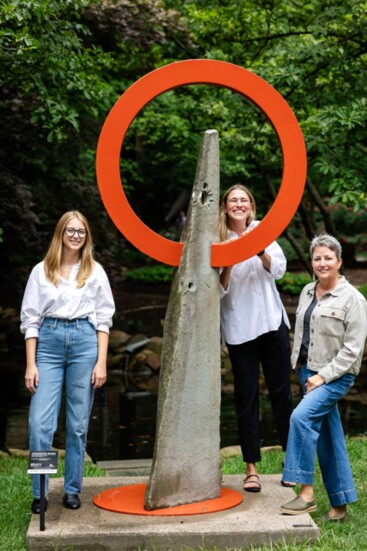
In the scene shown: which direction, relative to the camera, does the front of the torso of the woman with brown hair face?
toward the camera

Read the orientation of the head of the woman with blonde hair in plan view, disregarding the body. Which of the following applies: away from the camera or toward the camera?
toward the camera

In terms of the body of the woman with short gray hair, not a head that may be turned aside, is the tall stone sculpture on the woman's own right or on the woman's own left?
on the woman's own right

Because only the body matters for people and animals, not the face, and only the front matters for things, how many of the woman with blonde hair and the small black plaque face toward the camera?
2

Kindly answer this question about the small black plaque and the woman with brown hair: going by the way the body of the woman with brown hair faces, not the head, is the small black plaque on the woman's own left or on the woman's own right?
on the woman's own right

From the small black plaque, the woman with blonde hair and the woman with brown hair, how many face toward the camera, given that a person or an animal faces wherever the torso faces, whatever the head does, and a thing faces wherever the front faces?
3

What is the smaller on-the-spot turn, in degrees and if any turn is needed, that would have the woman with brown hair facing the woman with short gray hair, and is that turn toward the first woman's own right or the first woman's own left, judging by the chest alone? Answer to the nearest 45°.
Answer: approximately 45° to the first woman's own left

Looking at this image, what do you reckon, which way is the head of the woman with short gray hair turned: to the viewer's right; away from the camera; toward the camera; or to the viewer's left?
toward the camera

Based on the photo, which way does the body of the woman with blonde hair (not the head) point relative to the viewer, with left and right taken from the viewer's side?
facing the viewer

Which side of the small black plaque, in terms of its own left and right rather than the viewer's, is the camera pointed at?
front

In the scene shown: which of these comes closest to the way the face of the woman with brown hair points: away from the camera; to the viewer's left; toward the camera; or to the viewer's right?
toward the camera

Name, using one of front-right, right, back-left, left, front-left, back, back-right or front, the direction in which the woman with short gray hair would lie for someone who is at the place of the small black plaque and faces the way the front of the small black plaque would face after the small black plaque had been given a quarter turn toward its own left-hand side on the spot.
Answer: front
